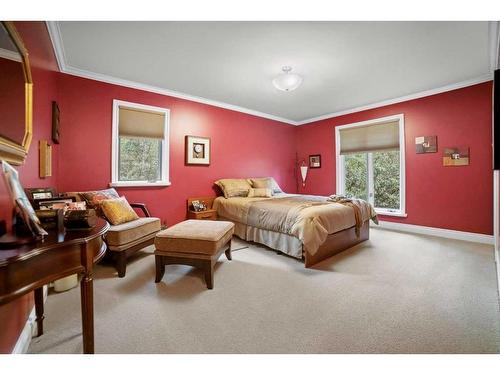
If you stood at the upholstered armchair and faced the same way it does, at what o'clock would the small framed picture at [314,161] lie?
The small framed picture is roughly at 10 o'clock from the upholstered armchair.

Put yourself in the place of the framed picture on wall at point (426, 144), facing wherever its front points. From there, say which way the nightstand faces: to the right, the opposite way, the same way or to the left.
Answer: to the left

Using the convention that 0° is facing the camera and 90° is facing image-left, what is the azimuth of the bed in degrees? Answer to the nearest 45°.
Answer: approximately 315°

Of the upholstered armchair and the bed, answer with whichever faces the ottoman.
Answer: the upholstered armchair

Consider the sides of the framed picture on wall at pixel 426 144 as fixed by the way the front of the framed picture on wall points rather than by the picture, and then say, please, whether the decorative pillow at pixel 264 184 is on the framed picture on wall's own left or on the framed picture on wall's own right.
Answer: on the framed picture on wall's own right

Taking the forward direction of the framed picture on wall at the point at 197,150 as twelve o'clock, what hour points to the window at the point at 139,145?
The window is roughly at 4 o'clock from the framed picture on wall.

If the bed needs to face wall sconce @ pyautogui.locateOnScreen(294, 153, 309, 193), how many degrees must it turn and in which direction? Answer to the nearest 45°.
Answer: approximately 135° to its left

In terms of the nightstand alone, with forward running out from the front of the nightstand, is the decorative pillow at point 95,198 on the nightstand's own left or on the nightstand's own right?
on the nightstand's own right

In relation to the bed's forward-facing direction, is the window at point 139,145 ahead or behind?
behind

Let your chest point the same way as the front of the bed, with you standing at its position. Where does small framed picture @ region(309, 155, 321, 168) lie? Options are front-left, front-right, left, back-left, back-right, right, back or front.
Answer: back-left
